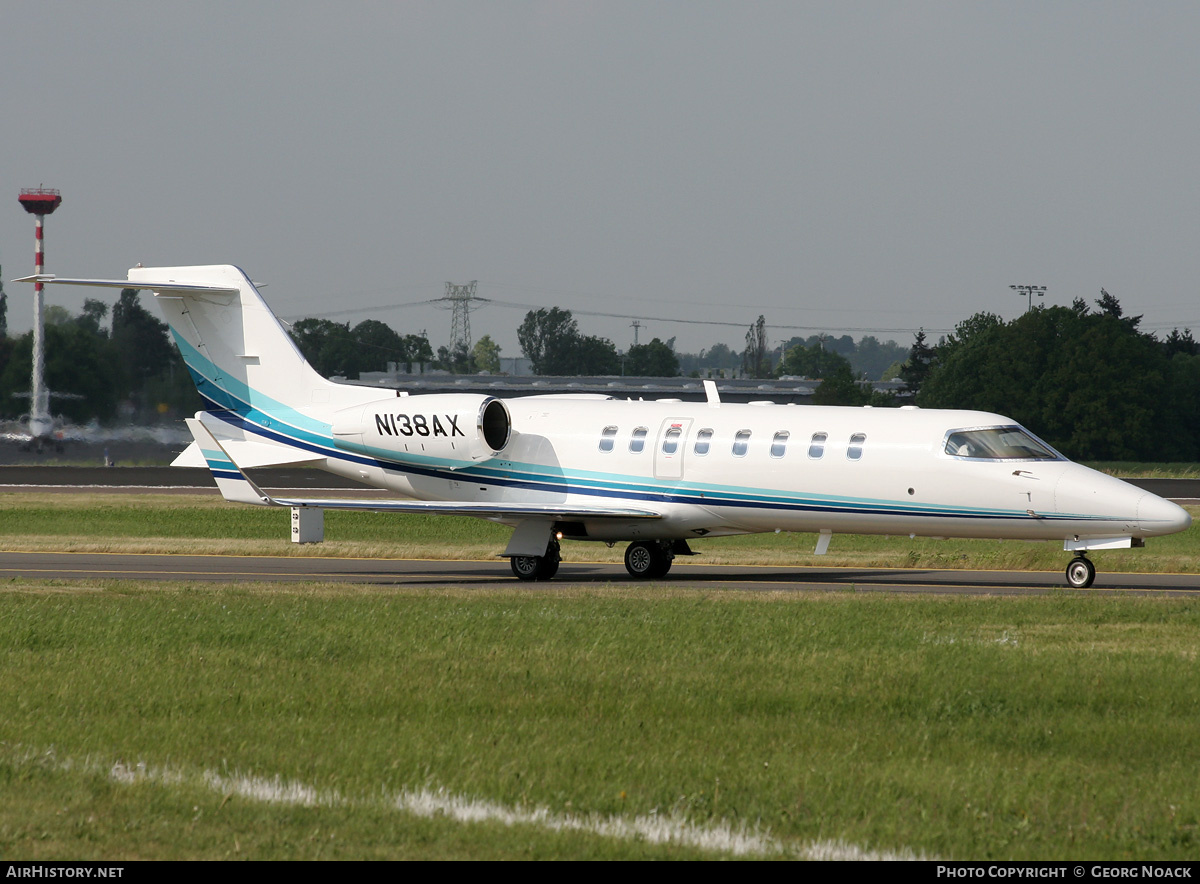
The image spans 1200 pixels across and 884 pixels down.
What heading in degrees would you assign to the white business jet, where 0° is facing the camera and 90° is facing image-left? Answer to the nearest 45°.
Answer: approximately 315°
